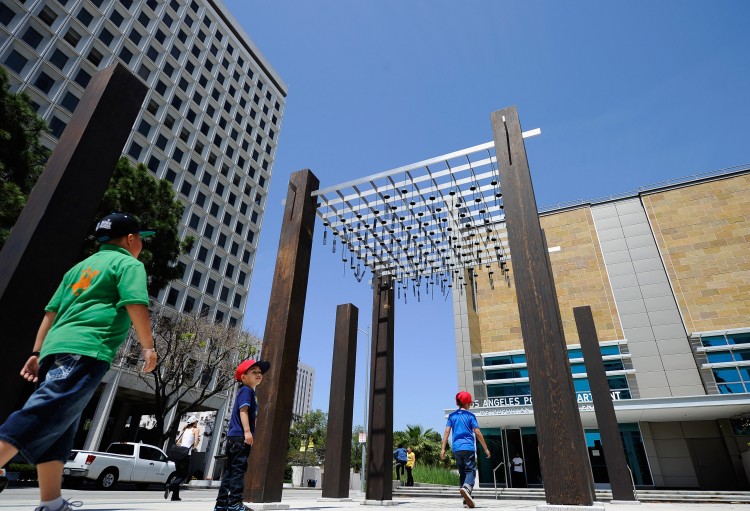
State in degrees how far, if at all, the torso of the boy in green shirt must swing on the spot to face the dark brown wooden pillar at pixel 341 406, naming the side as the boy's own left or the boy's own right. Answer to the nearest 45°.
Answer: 0° — they already face it

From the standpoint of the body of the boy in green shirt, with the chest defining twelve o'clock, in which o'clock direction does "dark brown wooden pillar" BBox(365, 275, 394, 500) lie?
The dark brown wooden pillar is roughly at 12 o'clock from the boy in green shirt.

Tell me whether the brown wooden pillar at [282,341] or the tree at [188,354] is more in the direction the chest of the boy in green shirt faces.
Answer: the brown wooden pillar

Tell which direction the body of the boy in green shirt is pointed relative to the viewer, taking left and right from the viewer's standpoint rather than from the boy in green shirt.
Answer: facing away from the viewer and to the right of the viewer
